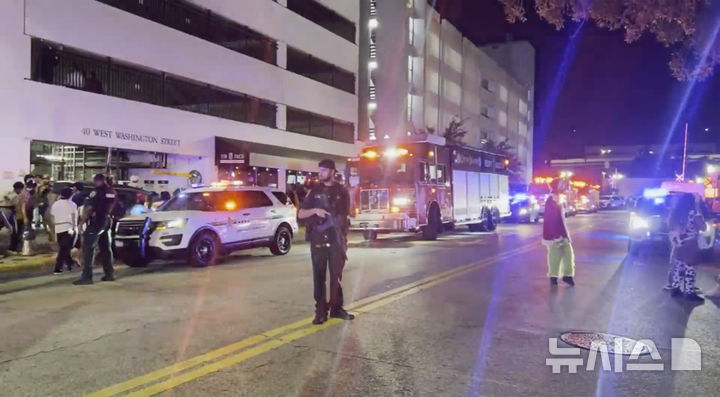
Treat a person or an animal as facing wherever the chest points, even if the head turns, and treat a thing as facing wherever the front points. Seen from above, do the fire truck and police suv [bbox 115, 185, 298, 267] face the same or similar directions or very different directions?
same or similar directions

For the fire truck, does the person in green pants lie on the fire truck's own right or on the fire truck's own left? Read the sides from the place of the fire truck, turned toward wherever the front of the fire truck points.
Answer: on the fire truck's own left

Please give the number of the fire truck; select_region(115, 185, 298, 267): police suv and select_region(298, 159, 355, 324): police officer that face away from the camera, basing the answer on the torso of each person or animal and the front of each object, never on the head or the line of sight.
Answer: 0

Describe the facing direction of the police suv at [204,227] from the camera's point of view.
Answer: facing the viewer and to the left of the viewer

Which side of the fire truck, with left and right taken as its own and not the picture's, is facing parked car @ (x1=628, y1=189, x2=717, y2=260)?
left

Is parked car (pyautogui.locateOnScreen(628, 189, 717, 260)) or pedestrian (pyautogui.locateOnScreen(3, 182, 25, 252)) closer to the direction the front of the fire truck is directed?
the pedestrian

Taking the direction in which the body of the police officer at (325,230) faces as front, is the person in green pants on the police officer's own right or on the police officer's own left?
on the police officer's own left

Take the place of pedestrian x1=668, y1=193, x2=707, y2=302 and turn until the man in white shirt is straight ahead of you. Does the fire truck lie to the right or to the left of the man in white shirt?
right

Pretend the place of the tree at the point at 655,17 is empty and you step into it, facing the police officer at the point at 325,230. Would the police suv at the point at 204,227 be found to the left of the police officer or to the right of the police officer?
right

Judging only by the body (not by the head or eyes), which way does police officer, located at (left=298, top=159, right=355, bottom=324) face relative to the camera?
toward the camera

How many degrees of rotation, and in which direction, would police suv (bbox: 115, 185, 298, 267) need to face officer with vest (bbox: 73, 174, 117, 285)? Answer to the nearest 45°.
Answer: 0° — it already faces them

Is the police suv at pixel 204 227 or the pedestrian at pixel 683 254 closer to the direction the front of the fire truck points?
the police suv

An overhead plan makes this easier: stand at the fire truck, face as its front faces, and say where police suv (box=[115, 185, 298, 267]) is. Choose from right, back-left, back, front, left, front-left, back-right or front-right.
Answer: front

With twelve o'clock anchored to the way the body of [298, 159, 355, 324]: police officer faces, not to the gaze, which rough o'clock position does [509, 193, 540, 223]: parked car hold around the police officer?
The parked car is roughly at 7 o'clock from the police officer.

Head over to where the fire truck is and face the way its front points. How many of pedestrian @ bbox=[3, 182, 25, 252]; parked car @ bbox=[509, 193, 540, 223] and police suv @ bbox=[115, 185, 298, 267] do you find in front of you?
2

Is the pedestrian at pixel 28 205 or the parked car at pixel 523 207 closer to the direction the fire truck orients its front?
the pedestrian

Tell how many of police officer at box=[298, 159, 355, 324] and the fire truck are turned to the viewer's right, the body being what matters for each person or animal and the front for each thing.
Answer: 0
